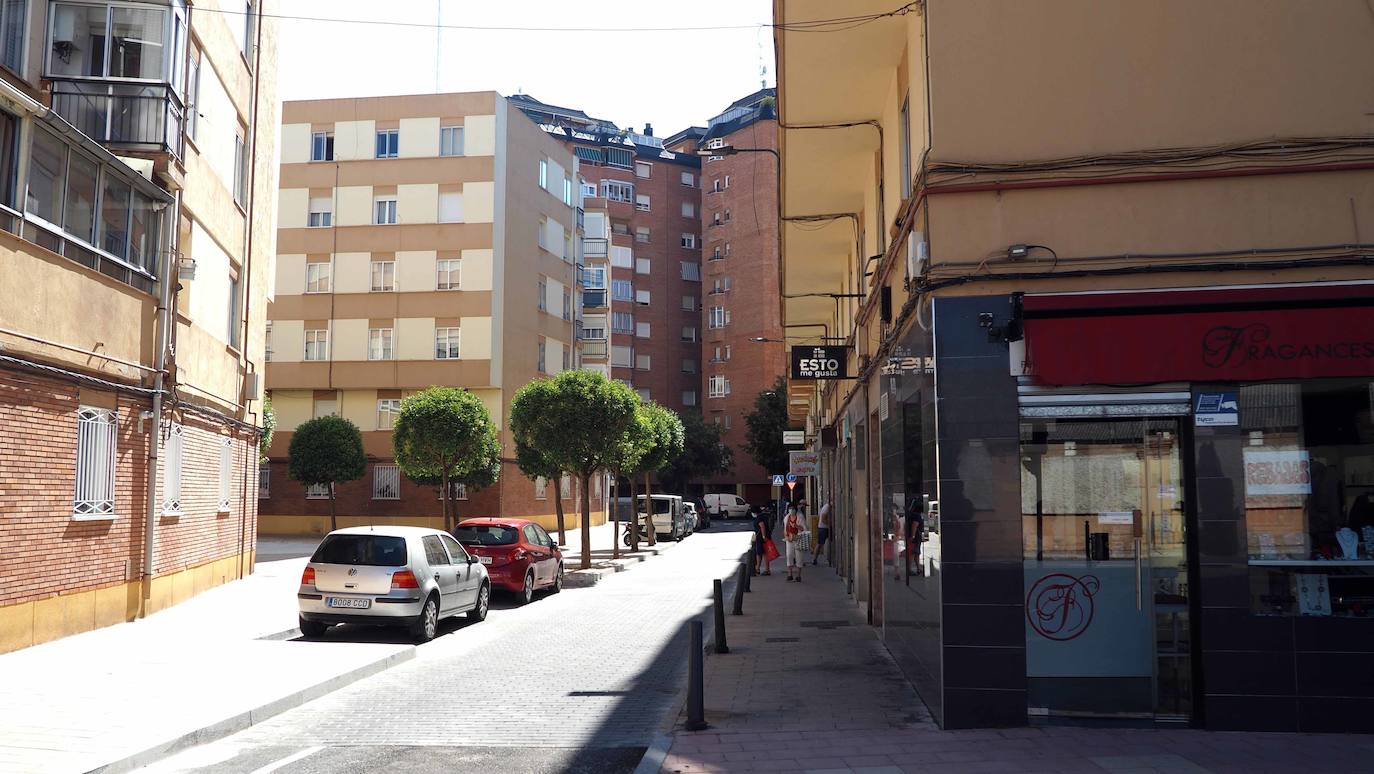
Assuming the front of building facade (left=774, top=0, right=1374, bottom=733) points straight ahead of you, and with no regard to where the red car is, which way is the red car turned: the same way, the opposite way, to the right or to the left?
the opposite way

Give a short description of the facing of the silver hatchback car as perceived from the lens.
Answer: facing away from the viewer and to the right of the viewer

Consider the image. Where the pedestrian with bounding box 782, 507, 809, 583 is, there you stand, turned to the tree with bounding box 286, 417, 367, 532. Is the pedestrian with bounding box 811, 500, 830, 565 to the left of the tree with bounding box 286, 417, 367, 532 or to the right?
right

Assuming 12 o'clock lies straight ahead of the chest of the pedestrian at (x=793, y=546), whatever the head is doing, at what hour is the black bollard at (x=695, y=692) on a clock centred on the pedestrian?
The black bollard is roughly at 12 o'clock from the pedestrian.

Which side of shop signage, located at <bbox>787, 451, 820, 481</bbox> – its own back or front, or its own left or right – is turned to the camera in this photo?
front

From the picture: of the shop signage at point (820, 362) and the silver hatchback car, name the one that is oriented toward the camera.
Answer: the shop signage

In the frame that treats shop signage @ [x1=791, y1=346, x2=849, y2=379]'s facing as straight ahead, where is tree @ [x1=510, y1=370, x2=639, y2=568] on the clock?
The tree is roughly at 5 o'clock from the shop signage.

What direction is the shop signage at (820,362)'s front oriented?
toward the camera

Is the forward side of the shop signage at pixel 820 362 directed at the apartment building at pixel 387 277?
no

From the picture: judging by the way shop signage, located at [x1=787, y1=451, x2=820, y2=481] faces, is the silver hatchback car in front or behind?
in front

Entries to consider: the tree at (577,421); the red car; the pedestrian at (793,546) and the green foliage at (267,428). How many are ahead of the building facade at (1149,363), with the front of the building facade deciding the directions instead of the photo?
0

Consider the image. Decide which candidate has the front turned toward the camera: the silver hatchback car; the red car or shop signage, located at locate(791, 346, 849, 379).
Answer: the shop signage

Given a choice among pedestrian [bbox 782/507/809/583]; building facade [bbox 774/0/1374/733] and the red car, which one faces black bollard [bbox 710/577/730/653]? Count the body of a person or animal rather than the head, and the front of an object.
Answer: the pedestrian

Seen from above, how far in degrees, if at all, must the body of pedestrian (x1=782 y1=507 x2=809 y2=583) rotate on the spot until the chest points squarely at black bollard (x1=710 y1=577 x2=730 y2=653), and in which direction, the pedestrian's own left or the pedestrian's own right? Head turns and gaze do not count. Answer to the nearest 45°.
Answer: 0° — they already face it

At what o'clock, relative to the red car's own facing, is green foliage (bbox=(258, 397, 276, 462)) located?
The green foliage is roughly at 10 o'clock from the red car.

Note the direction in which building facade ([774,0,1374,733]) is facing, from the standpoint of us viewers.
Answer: facing the viewer

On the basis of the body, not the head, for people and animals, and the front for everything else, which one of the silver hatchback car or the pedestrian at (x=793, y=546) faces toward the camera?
the pedestrian

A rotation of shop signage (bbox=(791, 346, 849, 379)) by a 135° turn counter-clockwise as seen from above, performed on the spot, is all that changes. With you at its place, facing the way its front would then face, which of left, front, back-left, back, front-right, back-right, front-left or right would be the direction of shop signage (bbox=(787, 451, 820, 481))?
front-left

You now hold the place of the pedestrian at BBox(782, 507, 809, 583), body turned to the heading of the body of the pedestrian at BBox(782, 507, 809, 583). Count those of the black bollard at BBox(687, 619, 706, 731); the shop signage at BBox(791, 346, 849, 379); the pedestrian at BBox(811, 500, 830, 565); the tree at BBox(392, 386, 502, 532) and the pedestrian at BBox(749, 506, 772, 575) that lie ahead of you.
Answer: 2
